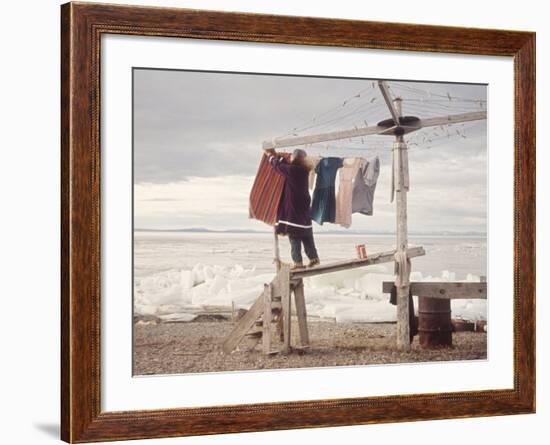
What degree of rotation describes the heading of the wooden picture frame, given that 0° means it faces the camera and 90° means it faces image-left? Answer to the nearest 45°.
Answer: approximately 315°
